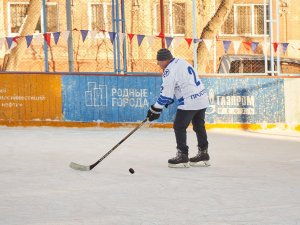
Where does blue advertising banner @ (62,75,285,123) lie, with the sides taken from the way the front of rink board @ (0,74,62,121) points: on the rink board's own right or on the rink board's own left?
on the rink board's own left

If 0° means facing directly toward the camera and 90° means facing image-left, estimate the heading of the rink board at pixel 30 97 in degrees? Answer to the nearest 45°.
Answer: approximately 0°

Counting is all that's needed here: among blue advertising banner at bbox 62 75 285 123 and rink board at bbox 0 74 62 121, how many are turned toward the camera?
2

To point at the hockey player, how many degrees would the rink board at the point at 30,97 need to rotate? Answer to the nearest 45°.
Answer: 0° — it already faces them

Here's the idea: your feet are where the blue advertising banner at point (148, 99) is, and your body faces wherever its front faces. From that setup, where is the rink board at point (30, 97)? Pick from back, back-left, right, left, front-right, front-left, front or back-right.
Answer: right
